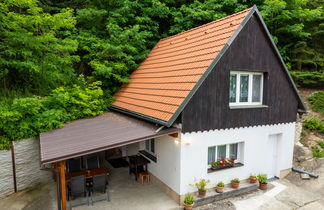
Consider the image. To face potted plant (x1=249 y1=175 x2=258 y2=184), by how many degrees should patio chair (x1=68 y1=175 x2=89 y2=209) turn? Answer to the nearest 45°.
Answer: approximately 90° to its right

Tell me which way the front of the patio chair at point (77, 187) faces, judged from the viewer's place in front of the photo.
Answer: facing away from the viewer

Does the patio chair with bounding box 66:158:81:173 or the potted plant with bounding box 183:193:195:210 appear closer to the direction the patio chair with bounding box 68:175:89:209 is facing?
the patio chair

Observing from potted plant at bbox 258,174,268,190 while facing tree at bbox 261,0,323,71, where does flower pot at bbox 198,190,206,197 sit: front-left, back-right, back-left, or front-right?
back-left

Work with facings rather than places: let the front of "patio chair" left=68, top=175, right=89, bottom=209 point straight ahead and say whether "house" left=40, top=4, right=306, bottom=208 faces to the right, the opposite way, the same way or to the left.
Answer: the opposite way

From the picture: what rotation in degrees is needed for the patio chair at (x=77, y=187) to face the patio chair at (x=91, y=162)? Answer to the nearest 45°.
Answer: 0° — it already faces it

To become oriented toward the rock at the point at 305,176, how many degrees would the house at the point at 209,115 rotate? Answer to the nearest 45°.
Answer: approximately 45° to its left

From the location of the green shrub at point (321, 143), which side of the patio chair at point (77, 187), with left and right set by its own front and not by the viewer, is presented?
right

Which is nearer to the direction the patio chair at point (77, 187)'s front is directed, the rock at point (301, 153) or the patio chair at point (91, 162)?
the patio chair

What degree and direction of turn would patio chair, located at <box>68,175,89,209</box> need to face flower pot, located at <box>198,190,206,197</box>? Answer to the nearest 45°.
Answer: approximately 90° to its right

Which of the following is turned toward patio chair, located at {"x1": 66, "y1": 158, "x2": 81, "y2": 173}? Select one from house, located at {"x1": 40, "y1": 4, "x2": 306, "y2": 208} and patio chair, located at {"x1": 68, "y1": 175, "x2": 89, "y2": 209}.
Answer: patio chair, located at {"x1": 68, "y1": 175, "x2": 89, "y2": 209}
